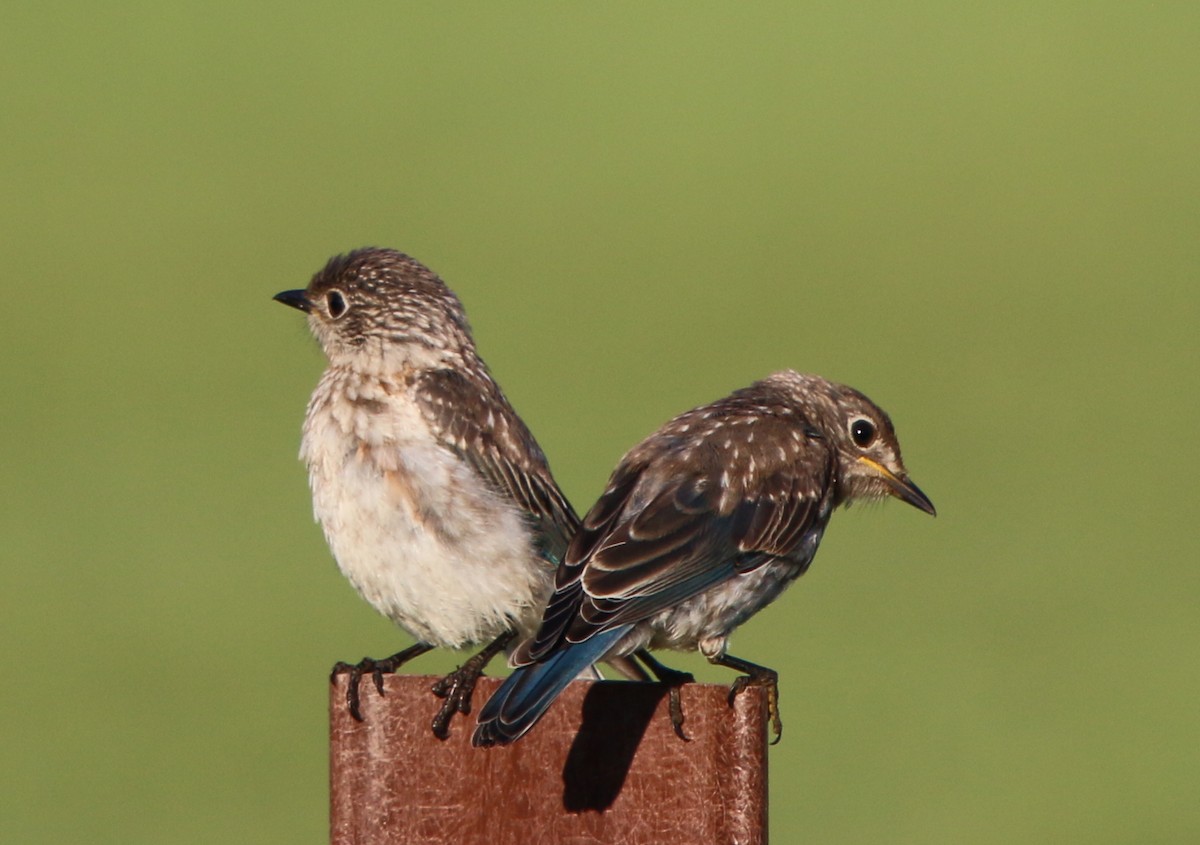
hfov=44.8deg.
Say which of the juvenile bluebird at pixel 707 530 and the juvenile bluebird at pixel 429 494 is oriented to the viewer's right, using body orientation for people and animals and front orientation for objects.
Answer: the juvenile bluebird at pixel 707 530

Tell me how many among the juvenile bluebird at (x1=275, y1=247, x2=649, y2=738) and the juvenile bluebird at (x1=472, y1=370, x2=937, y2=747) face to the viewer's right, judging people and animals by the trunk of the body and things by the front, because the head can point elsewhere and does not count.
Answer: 1

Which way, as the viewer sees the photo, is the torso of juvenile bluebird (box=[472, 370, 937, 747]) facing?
to the viewer's right

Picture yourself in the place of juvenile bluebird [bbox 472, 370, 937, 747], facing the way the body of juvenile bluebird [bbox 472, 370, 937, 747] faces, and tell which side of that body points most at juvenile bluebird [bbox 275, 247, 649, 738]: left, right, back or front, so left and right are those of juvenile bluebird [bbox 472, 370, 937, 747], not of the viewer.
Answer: back

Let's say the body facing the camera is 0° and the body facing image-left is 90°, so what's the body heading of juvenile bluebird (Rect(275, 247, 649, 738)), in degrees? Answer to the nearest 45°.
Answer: approximately 45°
